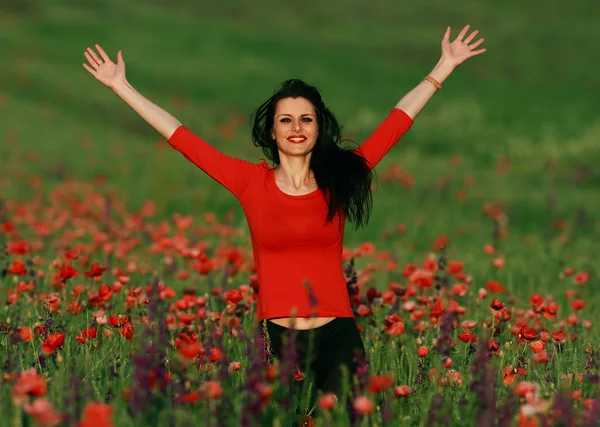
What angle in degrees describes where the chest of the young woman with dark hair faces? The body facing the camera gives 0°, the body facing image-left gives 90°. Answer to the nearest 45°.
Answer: approximately 0°

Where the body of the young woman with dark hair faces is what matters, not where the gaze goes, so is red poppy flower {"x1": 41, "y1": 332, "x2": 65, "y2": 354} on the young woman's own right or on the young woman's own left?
on the young woman's own right

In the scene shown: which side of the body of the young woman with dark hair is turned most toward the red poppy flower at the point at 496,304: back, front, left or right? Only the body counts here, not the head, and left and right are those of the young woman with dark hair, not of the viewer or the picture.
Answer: left
